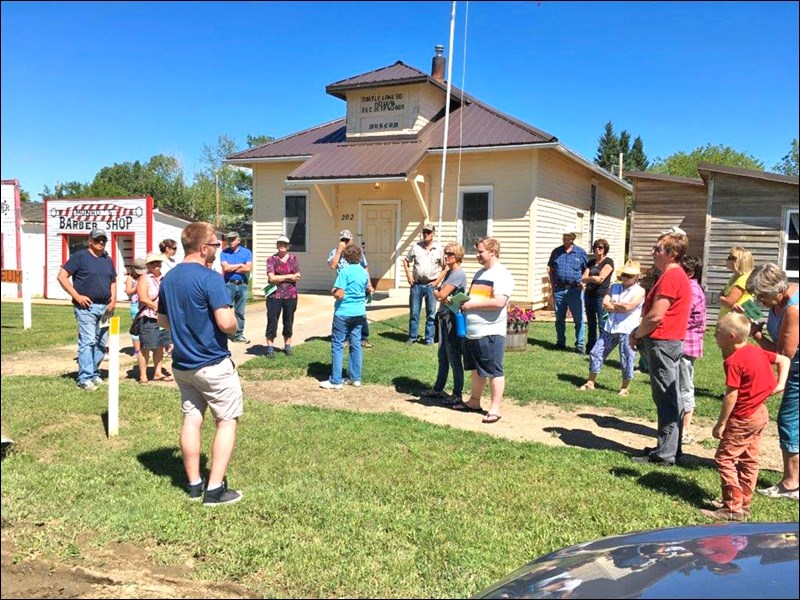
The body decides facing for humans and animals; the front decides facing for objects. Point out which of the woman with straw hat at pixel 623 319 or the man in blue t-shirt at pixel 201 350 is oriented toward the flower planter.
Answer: the man in blue t-shirt

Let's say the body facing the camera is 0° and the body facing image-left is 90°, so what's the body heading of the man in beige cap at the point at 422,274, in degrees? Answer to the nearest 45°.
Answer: approximately 0°

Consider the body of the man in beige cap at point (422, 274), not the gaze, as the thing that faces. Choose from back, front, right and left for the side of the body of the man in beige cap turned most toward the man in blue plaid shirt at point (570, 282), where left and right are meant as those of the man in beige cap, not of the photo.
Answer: left

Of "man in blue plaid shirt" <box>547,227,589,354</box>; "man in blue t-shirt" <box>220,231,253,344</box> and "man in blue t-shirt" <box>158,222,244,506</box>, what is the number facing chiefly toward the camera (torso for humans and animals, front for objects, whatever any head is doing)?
2

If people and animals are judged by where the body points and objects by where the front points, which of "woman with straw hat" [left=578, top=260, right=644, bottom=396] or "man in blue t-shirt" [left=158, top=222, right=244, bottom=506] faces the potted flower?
the man in blue t-shirt

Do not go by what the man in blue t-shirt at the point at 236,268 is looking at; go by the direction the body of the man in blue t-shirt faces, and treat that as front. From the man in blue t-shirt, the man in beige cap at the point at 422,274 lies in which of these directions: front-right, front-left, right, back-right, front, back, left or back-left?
left

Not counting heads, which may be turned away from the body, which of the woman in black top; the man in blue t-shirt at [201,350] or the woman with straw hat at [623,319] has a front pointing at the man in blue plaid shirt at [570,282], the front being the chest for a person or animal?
the man in blue t-shirt at [201,350]

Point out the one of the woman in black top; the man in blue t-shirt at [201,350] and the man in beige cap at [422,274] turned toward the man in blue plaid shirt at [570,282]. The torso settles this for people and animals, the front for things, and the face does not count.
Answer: the man in blue t-shirt at [201,350]

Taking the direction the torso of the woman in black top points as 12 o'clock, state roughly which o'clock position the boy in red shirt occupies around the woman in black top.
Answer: The boy in red shirt is roughly at 10 o'clock from the woman in black top.

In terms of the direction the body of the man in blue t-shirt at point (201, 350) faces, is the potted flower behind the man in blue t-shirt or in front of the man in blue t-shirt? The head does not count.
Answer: in front

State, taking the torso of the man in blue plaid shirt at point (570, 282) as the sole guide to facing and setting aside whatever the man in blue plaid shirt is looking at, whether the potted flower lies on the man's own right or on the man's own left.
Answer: on the man's own right
